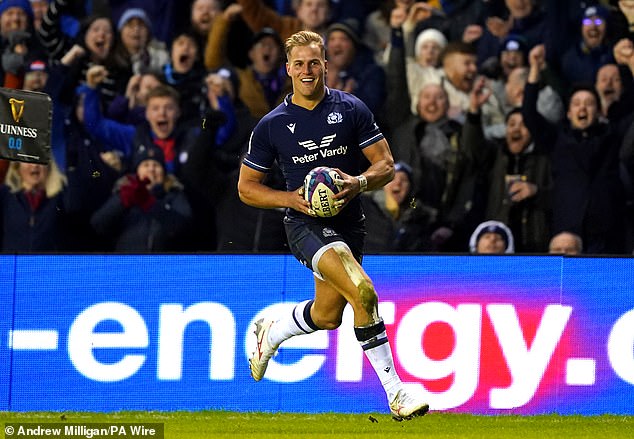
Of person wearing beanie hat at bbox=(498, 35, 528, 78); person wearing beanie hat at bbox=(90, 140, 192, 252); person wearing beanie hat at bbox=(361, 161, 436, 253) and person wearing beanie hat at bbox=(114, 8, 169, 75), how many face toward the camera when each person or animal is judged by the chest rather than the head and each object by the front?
4

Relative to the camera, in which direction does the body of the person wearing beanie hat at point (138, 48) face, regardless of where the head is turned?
toward the camera

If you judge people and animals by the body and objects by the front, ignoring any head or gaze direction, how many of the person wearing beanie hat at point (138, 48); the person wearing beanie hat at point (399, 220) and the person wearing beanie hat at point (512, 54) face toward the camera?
3

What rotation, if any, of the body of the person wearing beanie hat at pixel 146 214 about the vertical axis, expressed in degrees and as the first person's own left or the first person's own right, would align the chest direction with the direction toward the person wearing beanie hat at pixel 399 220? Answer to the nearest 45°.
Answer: approximately 90° to the first person's own left

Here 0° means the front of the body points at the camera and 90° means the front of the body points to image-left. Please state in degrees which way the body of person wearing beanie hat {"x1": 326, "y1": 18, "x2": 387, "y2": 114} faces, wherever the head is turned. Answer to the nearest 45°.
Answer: approximately 45°

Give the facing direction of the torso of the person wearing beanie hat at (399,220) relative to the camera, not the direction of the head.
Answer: toward the camera

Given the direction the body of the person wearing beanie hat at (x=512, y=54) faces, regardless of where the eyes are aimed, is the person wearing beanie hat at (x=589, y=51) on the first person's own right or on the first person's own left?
on the first person's own left

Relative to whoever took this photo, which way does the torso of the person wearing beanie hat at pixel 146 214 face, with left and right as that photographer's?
facing the viewer
